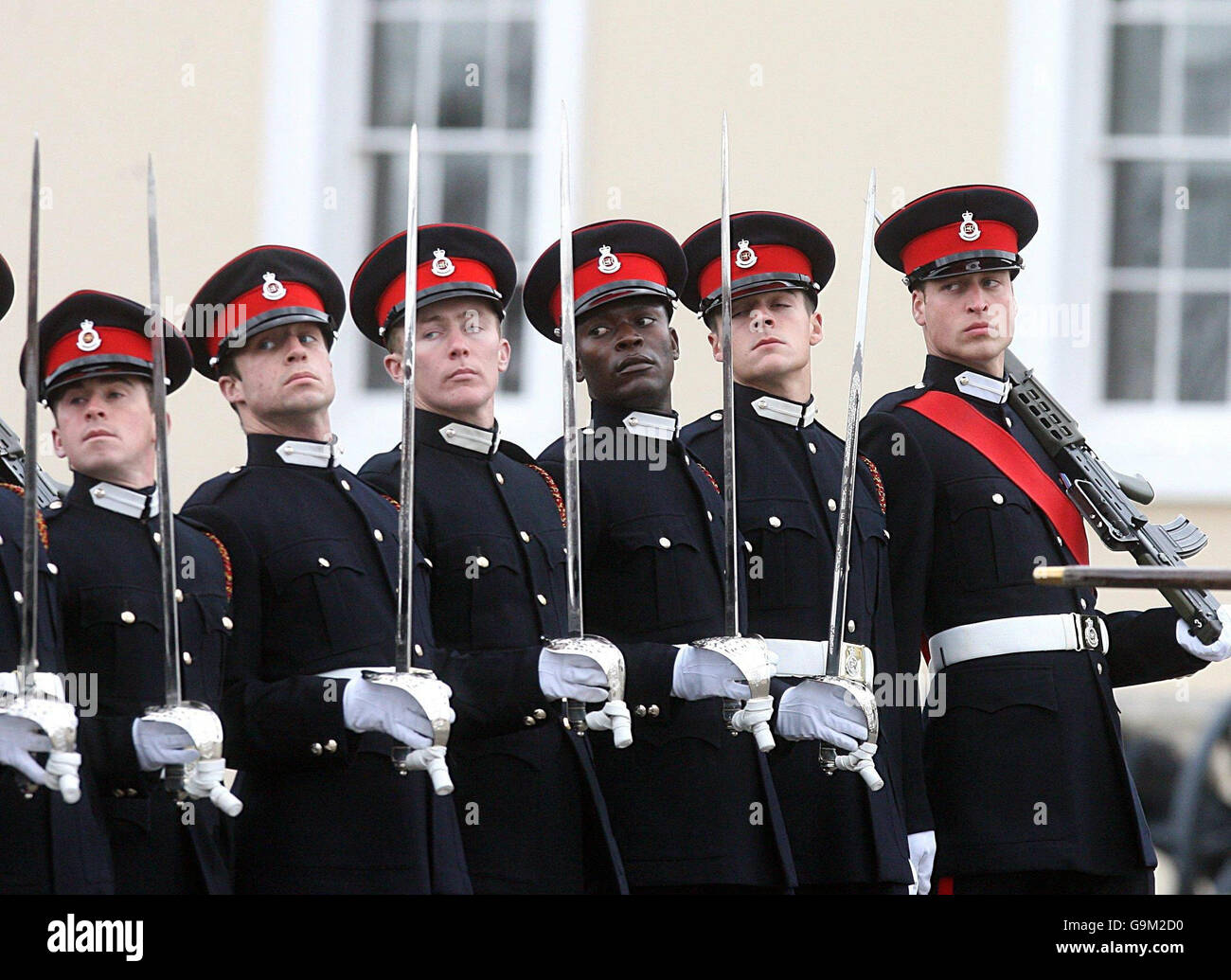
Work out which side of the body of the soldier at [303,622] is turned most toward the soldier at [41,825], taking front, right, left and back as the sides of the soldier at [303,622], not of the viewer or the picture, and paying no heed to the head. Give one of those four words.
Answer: right

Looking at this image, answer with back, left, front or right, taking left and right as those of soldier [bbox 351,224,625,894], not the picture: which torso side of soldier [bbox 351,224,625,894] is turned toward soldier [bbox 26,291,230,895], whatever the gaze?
right

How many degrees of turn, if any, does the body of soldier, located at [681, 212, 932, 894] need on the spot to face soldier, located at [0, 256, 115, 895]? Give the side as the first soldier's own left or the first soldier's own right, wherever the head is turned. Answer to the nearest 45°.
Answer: approximately 90° to the first soldier's own right

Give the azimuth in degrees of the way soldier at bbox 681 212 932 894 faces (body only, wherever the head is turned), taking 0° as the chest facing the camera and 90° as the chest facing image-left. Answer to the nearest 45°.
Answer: approximately 315°

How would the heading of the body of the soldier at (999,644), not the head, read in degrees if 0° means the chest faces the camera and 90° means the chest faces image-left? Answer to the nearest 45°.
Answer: approximately 315°

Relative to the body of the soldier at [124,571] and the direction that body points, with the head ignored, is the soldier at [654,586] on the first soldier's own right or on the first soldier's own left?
on the first soldier's own left

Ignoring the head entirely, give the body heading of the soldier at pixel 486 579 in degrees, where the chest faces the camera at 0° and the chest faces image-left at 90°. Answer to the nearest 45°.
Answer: approximately 315°
